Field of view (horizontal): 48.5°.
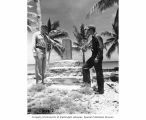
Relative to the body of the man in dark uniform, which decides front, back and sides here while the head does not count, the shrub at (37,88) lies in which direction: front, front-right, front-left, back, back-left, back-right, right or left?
front

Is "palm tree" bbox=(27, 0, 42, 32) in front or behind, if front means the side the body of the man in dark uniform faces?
in front

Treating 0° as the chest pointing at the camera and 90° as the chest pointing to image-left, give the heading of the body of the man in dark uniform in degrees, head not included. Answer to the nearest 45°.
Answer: approximately 90°

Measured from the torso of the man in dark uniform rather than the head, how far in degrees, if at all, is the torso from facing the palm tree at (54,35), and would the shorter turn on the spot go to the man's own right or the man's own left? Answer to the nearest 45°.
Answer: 0° — they already face it
